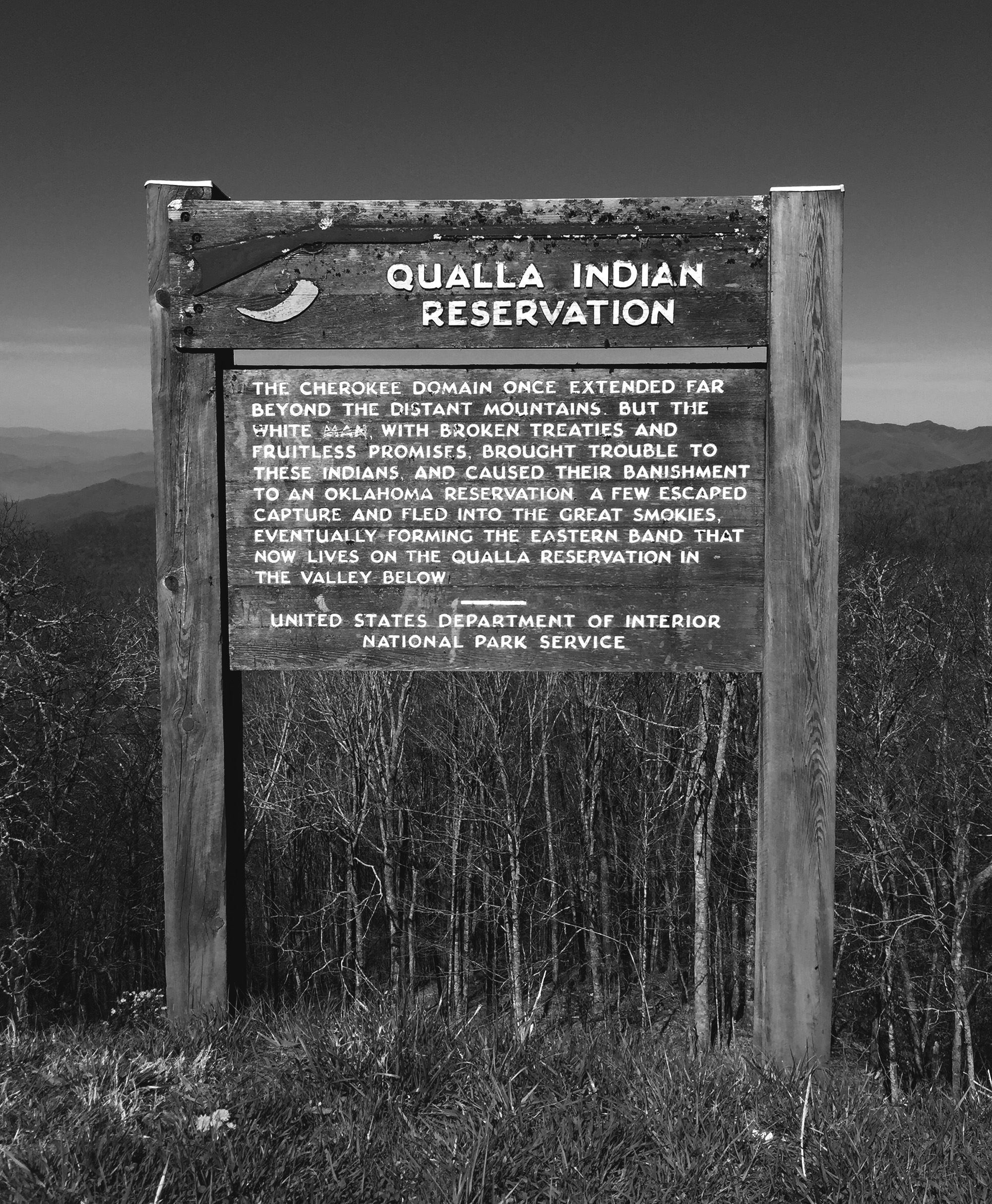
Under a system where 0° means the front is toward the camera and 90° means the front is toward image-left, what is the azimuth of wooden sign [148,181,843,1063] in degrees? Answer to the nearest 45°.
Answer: approximately 0°
